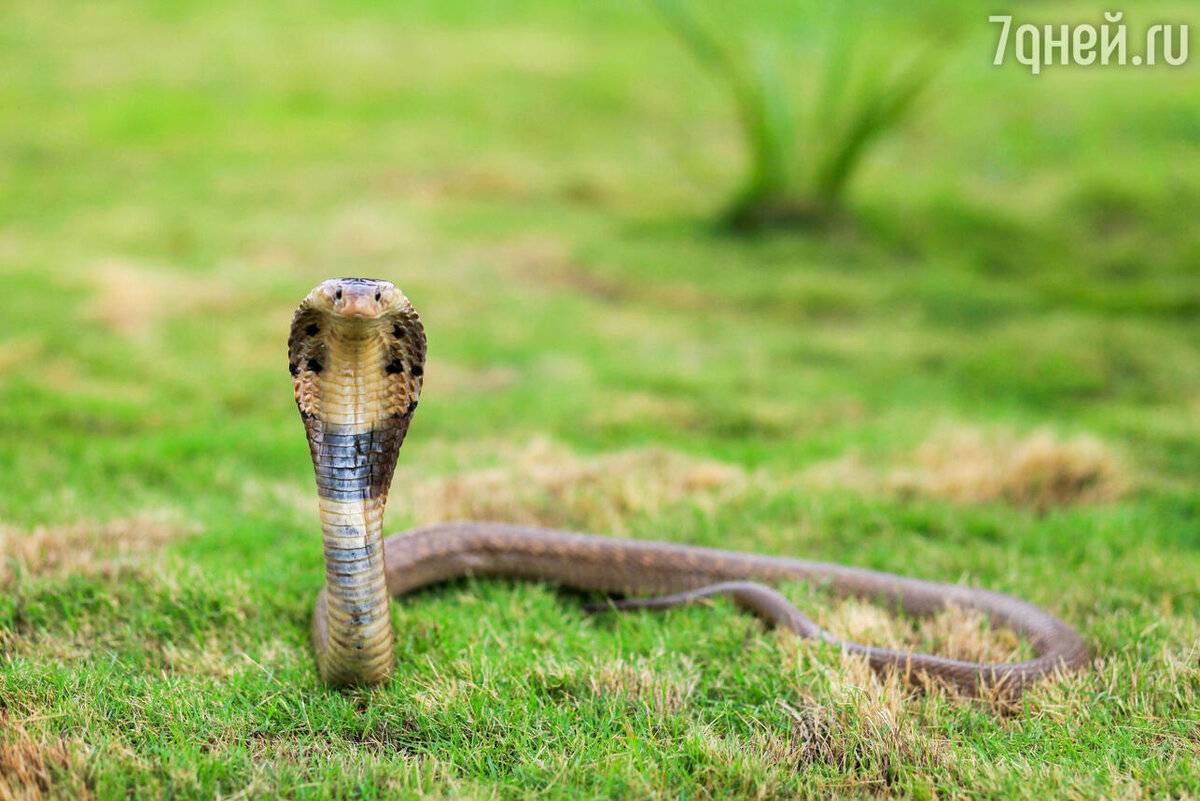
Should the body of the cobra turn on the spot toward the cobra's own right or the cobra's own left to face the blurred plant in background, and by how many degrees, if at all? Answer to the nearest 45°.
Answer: approximately 180°

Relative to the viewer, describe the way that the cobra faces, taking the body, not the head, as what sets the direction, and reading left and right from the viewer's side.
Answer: facing the viewer
